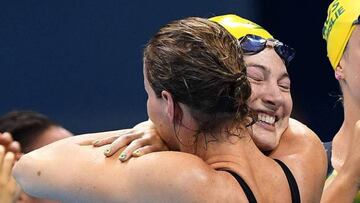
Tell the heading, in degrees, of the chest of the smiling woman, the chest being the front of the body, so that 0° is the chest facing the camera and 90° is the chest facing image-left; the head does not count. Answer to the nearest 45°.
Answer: approximately 0°

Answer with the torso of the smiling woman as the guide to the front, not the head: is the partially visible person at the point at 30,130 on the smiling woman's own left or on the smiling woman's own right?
on the smiling woman's own right

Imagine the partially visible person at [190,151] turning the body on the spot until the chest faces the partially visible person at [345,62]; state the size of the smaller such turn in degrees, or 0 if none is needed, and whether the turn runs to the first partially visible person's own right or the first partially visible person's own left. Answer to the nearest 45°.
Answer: approximately 90° to the first partially visible person's own right

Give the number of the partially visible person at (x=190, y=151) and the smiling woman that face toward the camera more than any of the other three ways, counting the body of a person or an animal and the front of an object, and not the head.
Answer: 1

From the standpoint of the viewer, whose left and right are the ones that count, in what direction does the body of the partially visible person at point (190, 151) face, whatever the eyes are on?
facing away from the viewer and to the left of the viewer

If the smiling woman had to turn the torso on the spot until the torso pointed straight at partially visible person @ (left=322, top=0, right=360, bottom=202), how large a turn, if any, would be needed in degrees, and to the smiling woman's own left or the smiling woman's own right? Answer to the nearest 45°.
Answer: approximately 135° to the smiling woman's own left
